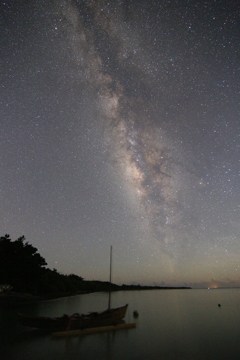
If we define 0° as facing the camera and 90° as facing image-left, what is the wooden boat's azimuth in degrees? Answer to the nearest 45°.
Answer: approximately 270°
